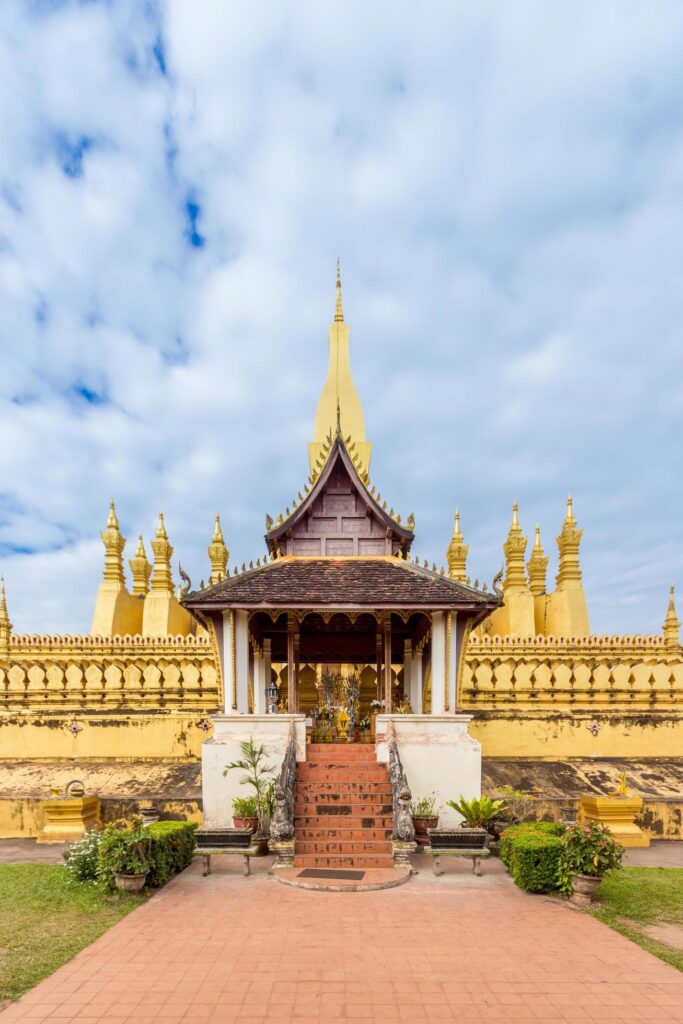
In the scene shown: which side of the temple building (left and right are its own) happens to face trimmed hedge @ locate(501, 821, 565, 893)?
front

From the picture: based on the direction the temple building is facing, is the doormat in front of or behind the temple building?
in front

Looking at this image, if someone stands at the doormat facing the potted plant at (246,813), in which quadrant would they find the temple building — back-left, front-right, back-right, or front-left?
front-right

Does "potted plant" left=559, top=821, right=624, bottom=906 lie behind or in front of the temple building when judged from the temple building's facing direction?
in front

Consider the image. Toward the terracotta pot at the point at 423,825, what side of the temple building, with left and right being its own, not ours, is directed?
front

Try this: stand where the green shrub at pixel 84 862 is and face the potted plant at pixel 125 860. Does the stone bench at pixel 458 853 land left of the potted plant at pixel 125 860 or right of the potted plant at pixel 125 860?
left

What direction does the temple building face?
toward the camera

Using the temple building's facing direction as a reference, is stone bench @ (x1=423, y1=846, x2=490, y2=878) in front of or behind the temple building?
in front
